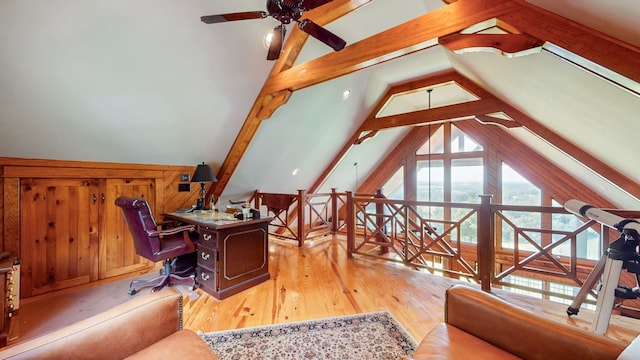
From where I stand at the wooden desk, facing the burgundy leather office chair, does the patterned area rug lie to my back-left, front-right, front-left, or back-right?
back-left

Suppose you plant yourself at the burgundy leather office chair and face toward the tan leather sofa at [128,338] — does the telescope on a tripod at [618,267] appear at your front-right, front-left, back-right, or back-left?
front-left

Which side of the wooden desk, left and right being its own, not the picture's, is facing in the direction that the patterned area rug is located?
left

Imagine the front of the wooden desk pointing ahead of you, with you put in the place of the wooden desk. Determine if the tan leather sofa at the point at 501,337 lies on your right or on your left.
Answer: on your left

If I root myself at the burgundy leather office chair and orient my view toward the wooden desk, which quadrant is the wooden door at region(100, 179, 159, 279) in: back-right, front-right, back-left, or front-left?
back-left

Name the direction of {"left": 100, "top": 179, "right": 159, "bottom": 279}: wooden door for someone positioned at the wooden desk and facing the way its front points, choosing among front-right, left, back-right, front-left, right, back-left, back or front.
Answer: right

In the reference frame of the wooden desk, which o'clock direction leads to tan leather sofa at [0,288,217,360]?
The tan leather sofa is roughly at 11 o'clock from the wooden desk.
